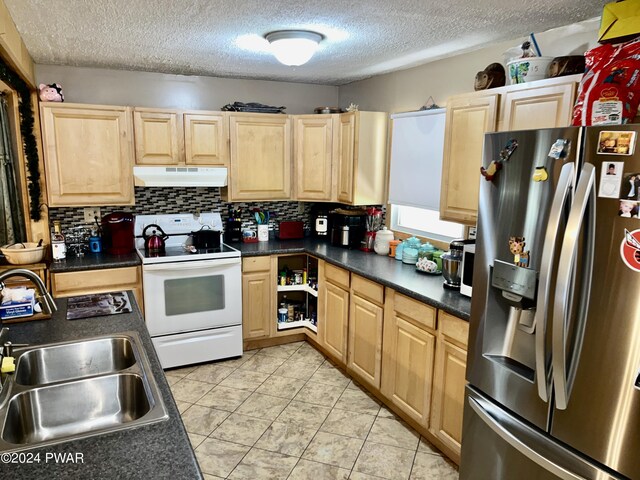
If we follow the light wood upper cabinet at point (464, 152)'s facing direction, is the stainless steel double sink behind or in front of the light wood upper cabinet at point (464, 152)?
in front

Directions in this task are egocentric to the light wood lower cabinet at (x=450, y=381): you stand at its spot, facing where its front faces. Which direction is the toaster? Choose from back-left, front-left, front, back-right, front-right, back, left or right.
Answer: right

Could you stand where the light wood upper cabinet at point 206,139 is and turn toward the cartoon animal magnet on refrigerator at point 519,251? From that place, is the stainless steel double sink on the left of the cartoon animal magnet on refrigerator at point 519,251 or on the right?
right

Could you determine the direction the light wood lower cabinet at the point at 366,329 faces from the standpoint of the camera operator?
facing the viewer and to the left of the viewer

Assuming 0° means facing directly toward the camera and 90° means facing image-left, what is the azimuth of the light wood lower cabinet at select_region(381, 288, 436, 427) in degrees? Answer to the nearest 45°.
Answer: approximately 45°

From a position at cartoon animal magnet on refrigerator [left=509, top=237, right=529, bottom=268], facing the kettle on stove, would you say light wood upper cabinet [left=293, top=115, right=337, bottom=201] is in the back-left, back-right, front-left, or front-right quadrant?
front-right

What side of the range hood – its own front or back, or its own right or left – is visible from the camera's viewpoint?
front

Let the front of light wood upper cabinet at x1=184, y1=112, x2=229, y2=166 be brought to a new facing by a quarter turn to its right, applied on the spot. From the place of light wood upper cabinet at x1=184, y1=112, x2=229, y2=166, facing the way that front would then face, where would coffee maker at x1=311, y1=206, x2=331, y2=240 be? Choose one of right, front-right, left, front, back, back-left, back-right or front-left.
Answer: back

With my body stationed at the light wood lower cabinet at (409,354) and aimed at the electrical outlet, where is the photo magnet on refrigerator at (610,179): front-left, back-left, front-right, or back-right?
back-left

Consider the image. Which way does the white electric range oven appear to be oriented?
toward the camera

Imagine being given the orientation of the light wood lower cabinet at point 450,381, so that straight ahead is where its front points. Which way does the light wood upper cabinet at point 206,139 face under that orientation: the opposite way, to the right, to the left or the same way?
to the left

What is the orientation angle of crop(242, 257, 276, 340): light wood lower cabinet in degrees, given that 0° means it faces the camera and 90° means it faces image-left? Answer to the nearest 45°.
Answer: approximately 0°
